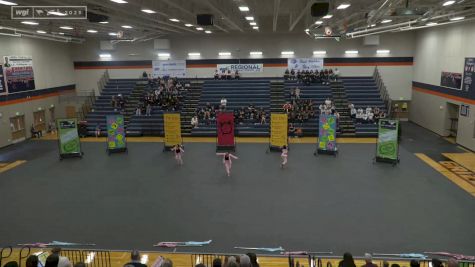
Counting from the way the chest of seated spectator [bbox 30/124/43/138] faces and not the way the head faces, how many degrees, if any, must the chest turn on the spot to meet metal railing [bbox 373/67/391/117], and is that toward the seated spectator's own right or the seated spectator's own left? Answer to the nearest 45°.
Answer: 0° — they already face it

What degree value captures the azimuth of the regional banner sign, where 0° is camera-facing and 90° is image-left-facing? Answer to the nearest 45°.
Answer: approximately 0°

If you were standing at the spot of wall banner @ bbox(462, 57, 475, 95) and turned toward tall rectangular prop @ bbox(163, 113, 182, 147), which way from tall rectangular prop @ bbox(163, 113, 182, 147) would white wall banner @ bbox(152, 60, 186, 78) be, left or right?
right

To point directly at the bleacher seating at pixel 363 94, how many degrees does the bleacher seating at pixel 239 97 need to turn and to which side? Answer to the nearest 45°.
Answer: approximately 90° to its left

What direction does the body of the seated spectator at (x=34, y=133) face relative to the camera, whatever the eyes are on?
to the viewer's right

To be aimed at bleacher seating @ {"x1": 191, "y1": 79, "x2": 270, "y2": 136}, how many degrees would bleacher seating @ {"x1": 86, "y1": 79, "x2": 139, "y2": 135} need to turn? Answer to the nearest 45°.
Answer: approximately 45° to its left

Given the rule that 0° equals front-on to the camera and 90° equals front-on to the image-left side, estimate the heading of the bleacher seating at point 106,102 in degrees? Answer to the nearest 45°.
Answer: approximately 0°

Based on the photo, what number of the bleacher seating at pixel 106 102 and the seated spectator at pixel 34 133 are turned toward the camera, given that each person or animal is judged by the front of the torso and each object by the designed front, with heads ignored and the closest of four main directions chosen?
1
